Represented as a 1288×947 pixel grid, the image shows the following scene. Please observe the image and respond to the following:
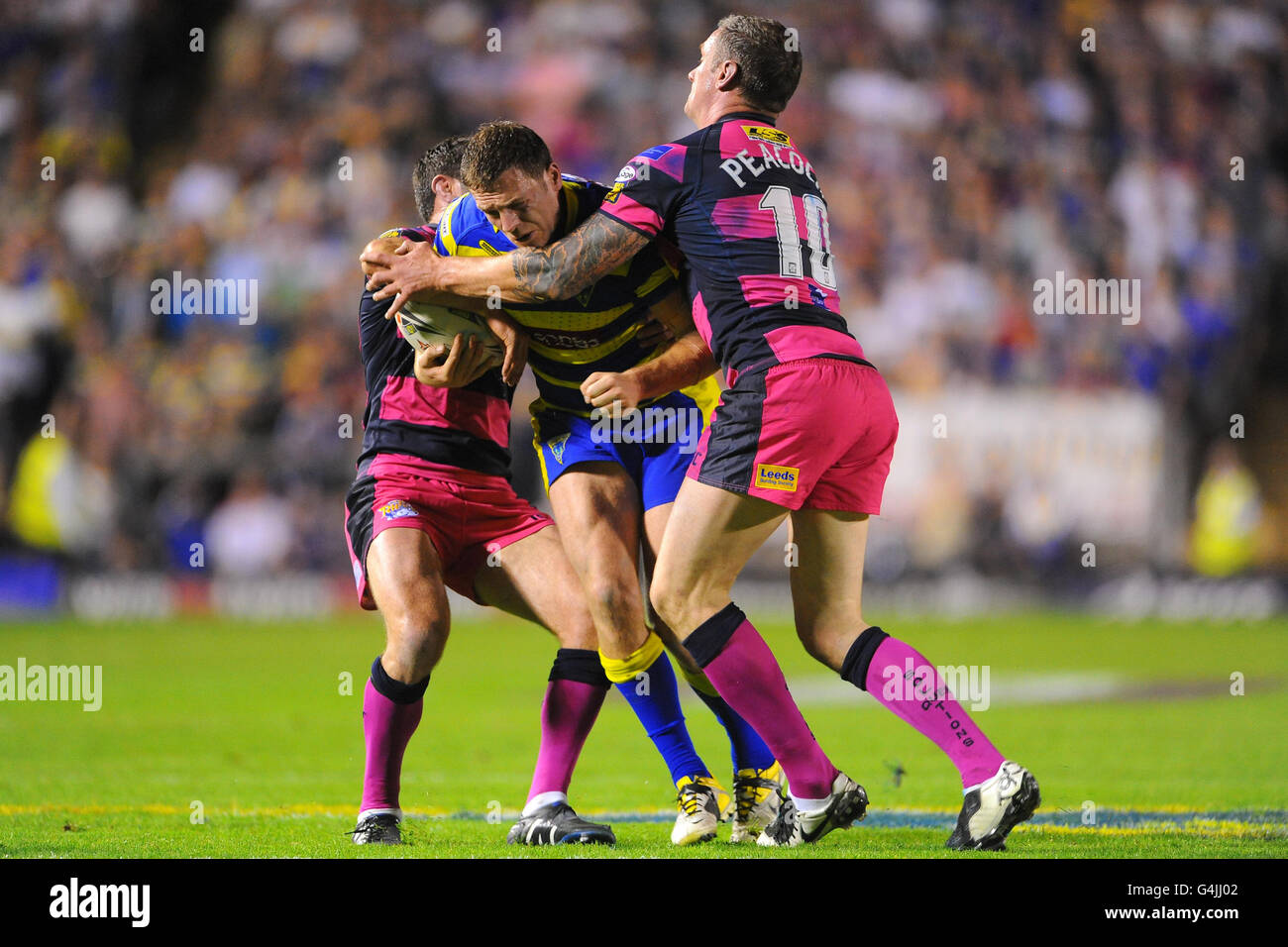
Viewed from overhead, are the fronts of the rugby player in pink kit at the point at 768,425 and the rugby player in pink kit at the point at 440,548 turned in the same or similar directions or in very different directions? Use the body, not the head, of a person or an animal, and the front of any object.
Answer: very different directions

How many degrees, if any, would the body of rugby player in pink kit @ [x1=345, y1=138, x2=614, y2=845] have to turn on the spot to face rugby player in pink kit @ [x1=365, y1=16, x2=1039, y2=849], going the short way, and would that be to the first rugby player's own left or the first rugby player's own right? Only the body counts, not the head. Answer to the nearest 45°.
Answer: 0° — they already face them

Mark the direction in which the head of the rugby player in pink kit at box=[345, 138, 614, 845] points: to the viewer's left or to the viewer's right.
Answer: to the viewer's right

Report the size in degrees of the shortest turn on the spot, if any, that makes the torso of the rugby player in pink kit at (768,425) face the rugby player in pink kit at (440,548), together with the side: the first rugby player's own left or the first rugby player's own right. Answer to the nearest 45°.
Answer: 0° — they already face them

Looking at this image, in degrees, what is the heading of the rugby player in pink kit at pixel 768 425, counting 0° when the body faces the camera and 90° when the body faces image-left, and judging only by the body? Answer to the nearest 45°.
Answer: approximately 135°

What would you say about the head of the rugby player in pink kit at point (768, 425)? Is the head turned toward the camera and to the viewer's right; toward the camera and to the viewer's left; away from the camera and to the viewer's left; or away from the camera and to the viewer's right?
away from the camera and to the viewer's left
